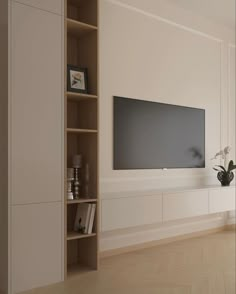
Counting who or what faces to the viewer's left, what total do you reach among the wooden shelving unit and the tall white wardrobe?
0

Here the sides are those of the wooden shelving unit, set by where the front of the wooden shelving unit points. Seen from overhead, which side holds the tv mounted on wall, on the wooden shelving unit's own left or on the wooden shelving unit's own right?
on the wooden shelving unit's own left

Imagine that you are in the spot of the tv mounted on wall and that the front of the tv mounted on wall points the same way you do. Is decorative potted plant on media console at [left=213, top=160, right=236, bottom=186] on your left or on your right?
on your left

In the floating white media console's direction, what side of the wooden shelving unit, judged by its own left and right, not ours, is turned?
left

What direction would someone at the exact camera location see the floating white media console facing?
facing the viewer and to the right of the viewer

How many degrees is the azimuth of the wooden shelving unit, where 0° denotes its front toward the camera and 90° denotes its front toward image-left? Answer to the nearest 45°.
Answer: approximately 315°

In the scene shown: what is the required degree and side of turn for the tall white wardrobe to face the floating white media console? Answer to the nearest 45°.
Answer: approximately 90° to its left

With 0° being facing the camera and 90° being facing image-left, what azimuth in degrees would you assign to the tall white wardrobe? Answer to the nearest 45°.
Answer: approximately 315°
